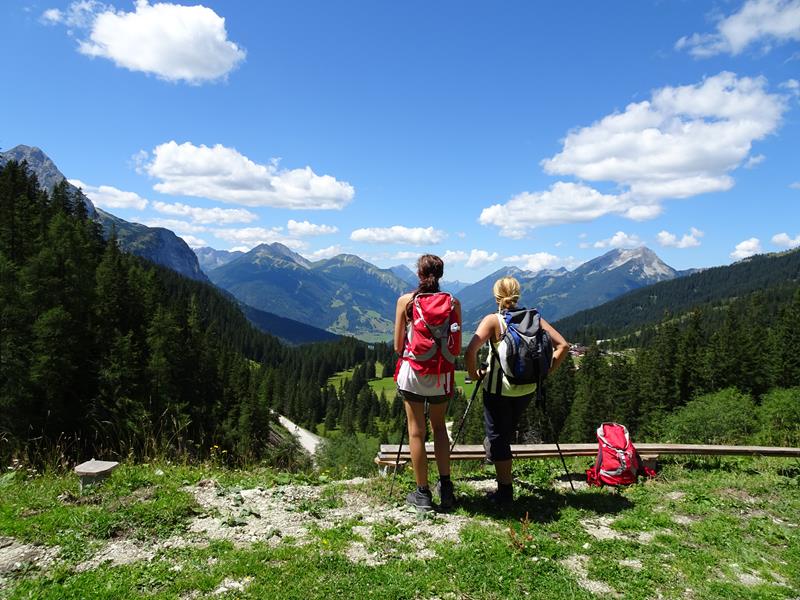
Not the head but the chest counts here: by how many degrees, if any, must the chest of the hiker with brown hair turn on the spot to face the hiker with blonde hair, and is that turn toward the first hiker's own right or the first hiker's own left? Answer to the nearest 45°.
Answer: approximately 45° to the first hiker's own right

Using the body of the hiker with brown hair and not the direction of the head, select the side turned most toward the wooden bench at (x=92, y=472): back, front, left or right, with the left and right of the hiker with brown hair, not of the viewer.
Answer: left

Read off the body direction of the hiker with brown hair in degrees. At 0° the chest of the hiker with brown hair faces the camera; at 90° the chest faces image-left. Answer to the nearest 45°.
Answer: approximately 180°

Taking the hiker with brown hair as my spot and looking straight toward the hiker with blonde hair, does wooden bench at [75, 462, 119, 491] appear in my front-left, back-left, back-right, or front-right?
back-left

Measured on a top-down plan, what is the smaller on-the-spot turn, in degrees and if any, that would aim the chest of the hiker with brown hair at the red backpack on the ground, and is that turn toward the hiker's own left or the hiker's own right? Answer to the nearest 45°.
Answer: approximately 45° to the hiker's own right

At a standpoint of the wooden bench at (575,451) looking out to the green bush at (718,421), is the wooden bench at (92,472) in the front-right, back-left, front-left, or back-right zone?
back-left
